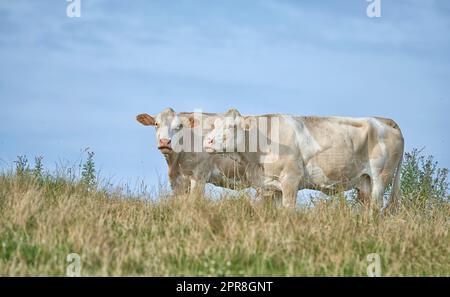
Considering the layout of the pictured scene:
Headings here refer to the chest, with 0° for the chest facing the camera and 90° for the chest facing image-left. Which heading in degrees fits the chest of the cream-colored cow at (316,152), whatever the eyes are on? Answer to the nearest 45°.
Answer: approximately 90°

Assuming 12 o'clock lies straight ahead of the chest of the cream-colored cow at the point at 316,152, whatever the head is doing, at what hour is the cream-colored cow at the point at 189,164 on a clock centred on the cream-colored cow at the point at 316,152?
the cream-colored cow at the point at 189,164 is roughly at 12 o'clock from the cream-colored cow at the point at 316,152.
